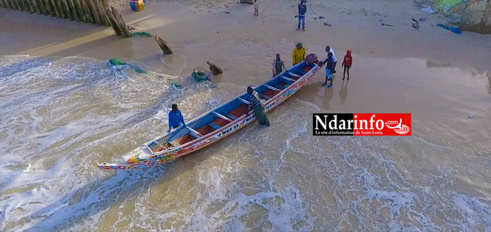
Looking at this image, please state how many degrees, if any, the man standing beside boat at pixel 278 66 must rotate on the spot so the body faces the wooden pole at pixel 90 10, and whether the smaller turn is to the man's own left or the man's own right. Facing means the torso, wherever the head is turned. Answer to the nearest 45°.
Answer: approximately 135° to the man's own right

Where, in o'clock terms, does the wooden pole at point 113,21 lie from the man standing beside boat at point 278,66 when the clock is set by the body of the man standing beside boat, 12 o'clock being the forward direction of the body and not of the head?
The wooden pole is roughly at 4 o'clock from the man standing beside boat.

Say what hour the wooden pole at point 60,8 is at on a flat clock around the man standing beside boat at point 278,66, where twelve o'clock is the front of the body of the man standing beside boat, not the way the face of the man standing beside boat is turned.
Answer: The wooden pole is roughly at 4 o'clock from the man standing beside boat.

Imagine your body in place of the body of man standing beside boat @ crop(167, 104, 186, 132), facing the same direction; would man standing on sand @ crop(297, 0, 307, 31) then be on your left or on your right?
on your left
